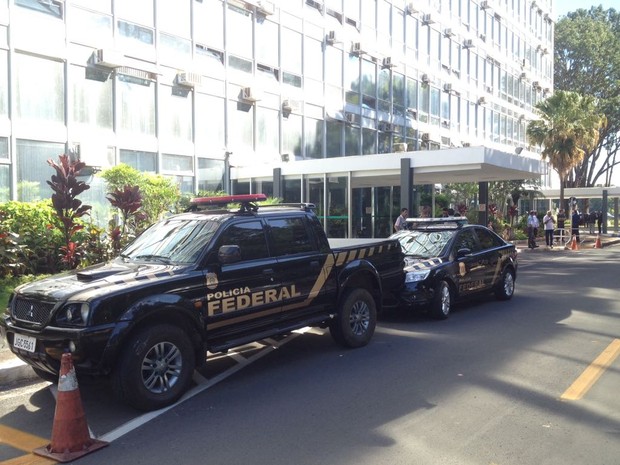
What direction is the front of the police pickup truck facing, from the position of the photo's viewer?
facing the viewer and to the left of the viewer

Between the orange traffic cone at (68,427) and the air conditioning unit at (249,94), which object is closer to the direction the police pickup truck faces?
the orange traffic cone

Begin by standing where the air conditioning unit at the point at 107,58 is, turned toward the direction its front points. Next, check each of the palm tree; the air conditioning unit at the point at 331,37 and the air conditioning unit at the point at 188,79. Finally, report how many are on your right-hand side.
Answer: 0

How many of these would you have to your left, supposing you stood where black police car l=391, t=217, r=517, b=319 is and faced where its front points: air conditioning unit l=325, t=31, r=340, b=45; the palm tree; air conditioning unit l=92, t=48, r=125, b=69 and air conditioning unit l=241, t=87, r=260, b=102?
0

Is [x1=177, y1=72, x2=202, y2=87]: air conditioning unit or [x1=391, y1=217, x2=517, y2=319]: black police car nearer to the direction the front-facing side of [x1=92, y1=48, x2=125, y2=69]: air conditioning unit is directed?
the black police car

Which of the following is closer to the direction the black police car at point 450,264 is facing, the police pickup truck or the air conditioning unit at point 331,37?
the police pickup truck

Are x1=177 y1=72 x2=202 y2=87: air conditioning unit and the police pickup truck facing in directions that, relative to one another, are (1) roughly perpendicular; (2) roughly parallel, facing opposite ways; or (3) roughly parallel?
roughly perpendicular

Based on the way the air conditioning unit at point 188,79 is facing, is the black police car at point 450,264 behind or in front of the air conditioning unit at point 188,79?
in front

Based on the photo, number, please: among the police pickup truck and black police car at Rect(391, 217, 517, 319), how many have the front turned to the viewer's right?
0

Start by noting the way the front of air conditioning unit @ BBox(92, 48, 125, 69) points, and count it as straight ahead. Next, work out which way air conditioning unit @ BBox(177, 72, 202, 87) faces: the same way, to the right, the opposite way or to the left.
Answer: the same way

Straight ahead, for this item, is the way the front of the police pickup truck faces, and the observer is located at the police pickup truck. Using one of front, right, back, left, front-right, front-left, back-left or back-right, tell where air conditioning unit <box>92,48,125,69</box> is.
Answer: back-right

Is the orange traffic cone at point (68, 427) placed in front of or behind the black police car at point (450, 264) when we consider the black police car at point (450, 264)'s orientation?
in front

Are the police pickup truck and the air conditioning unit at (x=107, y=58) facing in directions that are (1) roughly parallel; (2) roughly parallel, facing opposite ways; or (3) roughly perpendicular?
roughly perpendicular

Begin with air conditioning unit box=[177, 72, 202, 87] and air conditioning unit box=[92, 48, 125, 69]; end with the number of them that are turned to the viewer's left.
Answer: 0

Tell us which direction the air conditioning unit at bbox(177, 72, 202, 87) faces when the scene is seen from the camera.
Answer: facing the viewer and to the right of the viewer

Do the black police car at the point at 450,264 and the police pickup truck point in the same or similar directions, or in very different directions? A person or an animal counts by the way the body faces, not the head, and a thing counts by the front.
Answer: same or similar directions

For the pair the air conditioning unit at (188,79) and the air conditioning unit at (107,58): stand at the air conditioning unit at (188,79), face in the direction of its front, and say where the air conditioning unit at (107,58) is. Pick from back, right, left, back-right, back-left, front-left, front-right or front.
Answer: right

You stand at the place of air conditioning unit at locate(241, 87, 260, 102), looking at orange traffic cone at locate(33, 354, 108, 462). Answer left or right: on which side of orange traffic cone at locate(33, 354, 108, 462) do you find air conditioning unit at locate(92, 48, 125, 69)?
right

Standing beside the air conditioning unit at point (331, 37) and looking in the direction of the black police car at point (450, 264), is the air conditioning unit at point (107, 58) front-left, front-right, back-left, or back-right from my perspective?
front-right

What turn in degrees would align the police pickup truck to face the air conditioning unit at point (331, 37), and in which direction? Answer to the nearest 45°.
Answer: approximately 135° to its right

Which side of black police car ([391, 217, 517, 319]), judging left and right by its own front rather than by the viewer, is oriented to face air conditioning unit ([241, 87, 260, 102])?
right
